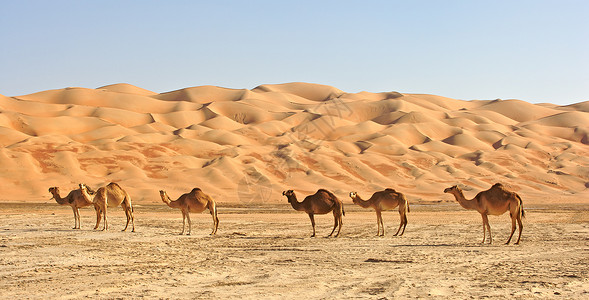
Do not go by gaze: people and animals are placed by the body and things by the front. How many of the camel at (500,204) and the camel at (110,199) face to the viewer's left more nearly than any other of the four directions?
2

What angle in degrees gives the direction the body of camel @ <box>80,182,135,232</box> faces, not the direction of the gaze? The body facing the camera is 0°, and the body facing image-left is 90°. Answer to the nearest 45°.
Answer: approximately 90°

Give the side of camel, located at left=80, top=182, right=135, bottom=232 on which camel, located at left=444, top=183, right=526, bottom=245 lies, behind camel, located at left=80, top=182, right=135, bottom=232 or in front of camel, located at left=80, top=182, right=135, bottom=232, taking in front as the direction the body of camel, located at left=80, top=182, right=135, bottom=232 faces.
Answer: behind

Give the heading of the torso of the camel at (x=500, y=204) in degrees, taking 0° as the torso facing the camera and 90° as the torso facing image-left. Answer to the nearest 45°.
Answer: approximately 90°

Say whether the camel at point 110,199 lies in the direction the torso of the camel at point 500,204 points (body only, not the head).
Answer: yes
